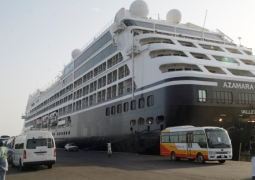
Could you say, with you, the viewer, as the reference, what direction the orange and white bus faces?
facing the viewer and to the right of the viewer

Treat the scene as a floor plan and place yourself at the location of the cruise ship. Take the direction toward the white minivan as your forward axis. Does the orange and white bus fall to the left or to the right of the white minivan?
left

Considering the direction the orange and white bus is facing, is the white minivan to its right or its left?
on its right
